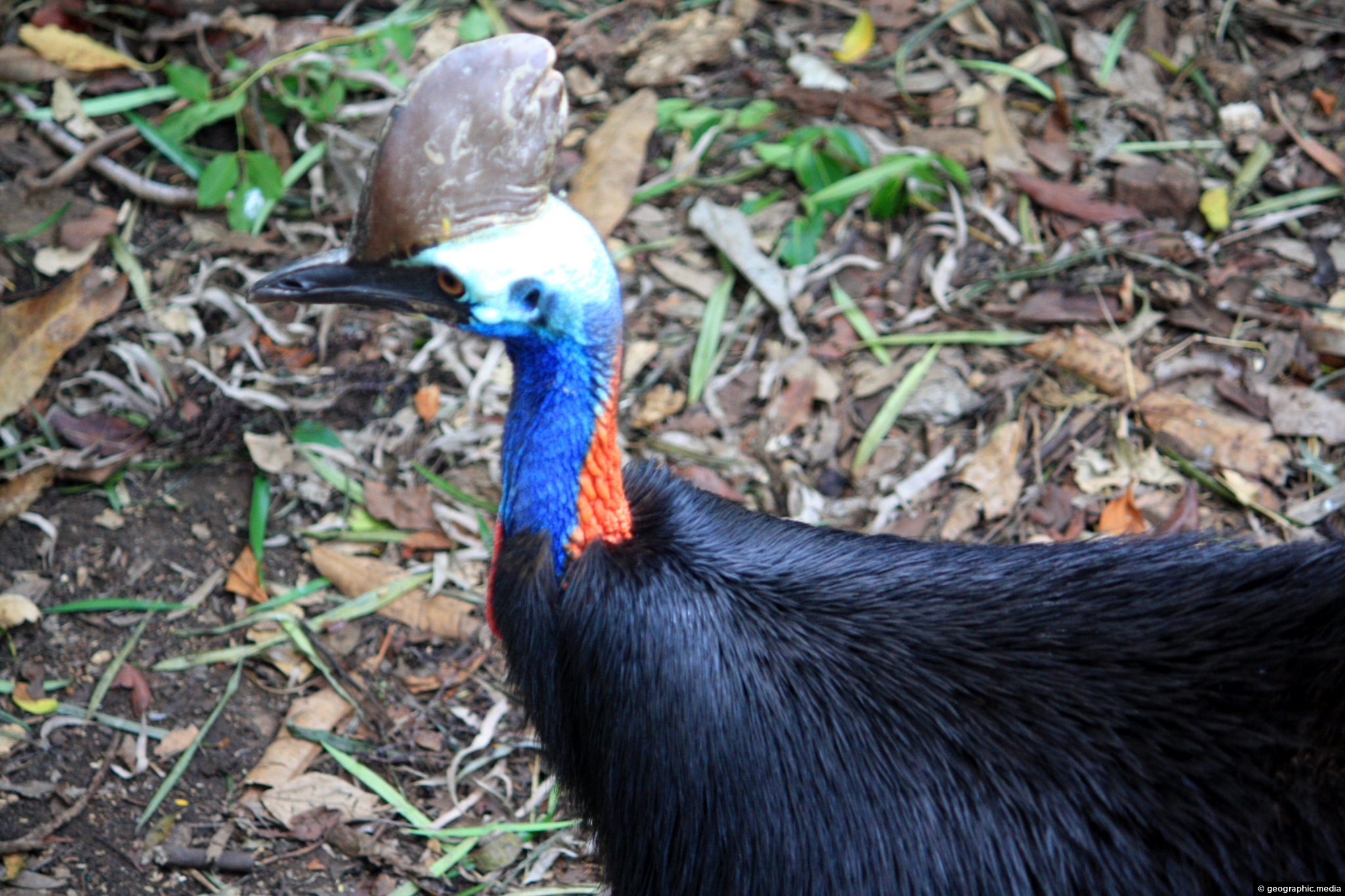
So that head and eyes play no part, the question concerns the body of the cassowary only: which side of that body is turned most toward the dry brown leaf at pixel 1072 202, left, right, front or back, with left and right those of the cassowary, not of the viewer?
right

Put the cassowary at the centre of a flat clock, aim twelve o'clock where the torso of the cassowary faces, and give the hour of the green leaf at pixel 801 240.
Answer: The green leaf is roughly at 3 o'clock from the cassowary.

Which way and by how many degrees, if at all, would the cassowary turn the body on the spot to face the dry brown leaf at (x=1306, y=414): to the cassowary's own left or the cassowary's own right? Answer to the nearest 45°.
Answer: approximately 135° to the cassowary's own right

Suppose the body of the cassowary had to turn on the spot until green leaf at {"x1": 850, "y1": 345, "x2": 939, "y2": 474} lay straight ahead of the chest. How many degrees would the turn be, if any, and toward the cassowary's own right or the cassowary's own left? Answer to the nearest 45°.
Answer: approximately 90° to the cassowary's own right

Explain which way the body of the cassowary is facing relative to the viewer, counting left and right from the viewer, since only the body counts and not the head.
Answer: facing to the left of the viewer

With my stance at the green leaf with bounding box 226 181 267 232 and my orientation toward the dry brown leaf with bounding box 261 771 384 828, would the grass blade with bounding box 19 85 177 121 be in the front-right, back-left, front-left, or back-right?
back-right

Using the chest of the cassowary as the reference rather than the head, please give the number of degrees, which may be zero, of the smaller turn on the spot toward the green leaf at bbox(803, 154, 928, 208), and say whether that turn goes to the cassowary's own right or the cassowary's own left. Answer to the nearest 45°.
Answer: approximately 90° to the cassowary's own right
